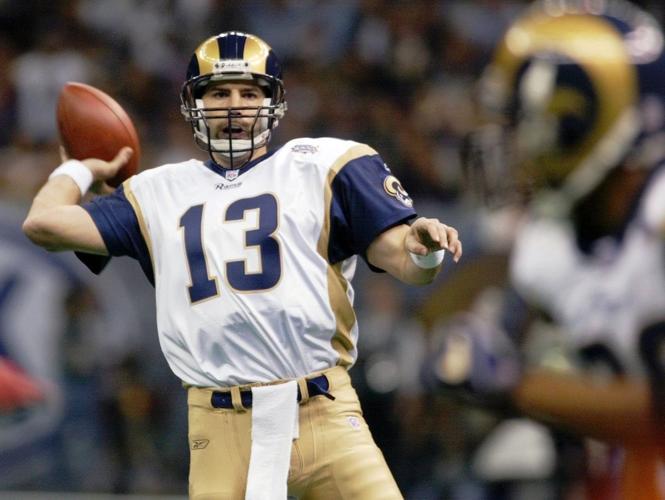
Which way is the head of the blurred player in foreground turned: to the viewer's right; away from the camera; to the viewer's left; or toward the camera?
to the viewer's left

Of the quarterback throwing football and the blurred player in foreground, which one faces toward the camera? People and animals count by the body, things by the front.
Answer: the quarterback throwing football

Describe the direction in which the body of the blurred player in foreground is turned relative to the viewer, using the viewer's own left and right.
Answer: facing to the left of the viewer

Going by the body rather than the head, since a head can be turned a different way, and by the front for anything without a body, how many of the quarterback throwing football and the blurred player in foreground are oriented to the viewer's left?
1

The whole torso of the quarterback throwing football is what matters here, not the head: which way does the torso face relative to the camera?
toward the camera
